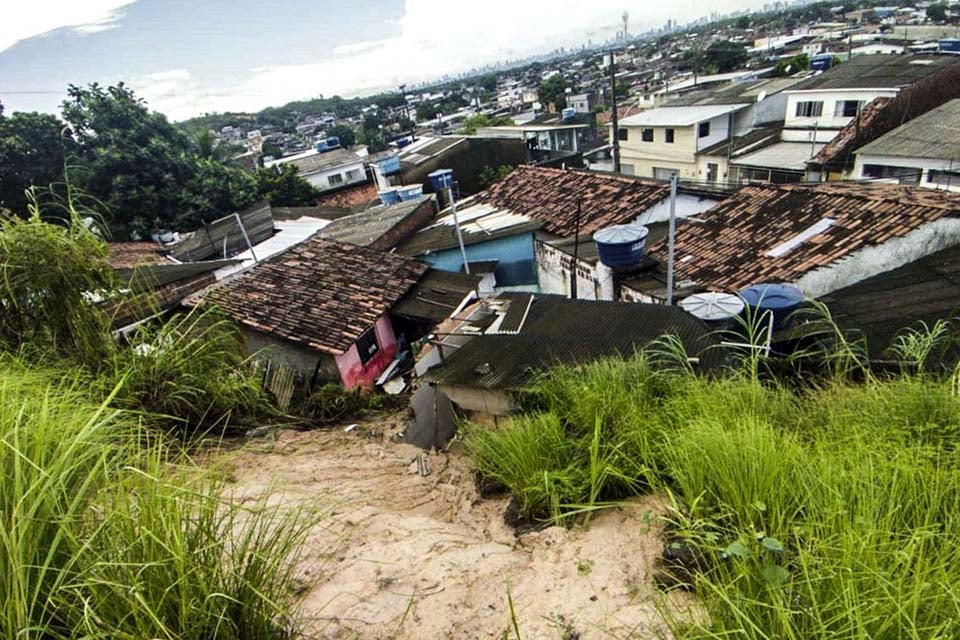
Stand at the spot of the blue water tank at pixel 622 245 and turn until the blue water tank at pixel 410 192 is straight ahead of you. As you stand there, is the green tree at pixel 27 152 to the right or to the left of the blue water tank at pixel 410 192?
left

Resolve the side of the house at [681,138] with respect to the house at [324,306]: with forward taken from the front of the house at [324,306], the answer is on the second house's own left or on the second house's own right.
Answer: on the second house's own left

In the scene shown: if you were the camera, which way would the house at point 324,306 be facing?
facing the viewer and to the right of the viewer

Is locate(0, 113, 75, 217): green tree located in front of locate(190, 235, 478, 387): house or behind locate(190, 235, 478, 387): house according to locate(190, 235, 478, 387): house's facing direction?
behind

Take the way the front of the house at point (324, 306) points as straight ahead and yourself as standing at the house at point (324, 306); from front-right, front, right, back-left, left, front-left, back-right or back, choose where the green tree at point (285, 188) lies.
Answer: back-left

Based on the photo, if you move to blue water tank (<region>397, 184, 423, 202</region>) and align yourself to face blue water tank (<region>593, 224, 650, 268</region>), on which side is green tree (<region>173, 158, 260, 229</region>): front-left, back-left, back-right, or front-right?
back-right

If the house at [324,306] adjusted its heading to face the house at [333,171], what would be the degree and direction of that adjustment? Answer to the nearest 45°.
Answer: approximately 135° to its left

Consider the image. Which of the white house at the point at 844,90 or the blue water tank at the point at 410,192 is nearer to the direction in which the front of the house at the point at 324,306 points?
the white house

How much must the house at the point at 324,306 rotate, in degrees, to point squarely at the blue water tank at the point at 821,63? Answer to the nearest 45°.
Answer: approximately 90° to its left
